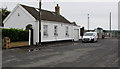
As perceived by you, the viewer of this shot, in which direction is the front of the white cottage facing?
facing the viewer and to the right of the viewer
